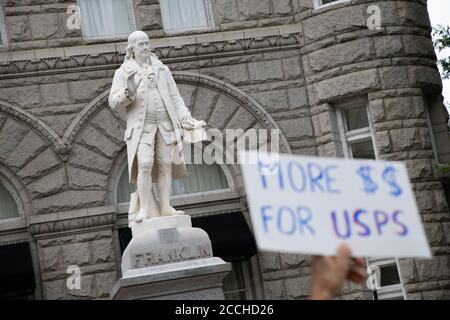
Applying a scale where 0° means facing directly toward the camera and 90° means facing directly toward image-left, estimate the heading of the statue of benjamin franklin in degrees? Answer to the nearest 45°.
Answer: approximately 0°

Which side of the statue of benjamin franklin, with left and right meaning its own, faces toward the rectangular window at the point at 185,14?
back
